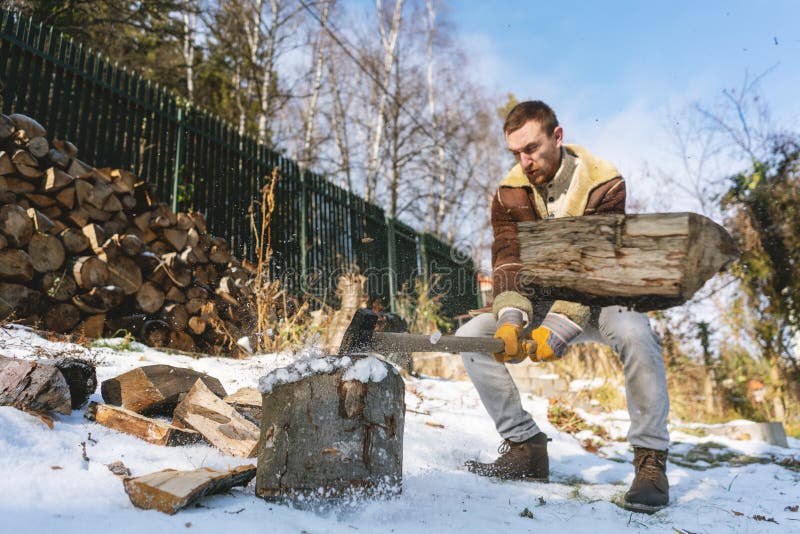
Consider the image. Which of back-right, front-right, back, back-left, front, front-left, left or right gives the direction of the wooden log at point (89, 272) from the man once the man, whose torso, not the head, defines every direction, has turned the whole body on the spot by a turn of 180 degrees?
back-left

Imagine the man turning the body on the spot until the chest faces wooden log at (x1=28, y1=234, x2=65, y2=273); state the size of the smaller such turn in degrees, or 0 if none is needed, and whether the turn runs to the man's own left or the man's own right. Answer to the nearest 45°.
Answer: approximately 45° to the man's own right

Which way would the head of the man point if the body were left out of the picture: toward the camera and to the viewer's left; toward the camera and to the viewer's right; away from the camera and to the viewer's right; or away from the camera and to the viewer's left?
toward the camera and to the viewer's left

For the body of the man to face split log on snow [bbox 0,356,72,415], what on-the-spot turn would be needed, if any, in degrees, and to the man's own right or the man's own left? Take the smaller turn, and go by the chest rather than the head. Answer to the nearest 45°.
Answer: approximately 90° to the man's own right

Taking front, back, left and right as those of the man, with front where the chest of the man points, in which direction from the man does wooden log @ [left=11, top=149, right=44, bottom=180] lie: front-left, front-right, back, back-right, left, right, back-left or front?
front-right

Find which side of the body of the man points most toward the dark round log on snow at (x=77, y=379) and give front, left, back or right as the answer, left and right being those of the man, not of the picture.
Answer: right

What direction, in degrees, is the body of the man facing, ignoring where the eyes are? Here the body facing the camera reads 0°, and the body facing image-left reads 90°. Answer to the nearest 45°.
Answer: approximately 45°

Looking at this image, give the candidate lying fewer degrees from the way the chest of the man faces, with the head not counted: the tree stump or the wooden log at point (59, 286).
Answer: the tree stump

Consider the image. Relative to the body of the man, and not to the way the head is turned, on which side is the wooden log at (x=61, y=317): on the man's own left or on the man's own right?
on the man's own right

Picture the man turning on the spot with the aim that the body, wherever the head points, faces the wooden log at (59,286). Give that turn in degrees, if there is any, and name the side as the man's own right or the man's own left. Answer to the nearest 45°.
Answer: approximately 45° to the man's own right

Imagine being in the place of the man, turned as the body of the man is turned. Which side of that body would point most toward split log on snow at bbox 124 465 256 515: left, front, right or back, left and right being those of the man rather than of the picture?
front
